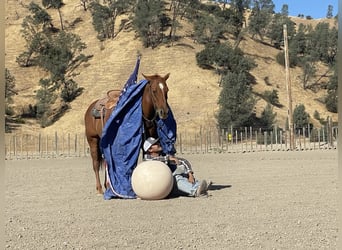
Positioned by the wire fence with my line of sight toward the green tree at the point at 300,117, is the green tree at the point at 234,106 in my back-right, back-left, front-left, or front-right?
front-left

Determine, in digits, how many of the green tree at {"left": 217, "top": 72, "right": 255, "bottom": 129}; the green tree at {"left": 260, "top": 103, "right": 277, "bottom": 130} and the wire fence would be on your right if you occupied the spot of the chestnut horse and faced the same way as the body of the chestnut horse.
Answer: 0

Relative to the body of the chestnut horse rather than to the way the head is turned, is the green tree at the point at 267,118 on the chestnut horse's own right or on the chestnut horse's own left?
on the chestnut horse's own left

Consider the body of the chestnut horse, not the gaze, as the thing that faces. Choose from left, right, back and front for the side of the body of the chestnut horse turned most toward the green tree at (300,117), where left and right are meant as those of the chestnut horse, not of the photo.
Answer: left

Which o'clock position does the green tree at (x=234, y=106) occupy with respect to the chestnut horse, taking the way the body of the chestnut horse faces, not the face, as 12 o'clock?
The green tree is roughly at 8 o'clock from the chestnut horse.

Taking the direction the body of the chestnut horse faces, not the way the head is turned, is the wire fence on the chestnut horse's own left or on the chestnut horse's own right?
on the chestnut horse's own left
